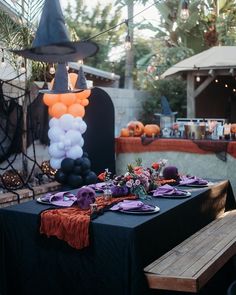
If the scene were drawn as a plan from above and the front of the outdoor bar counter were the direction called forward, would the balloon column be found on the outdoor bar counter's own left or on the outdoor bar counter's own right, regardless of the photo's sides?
on the outdoor bar counter's own right

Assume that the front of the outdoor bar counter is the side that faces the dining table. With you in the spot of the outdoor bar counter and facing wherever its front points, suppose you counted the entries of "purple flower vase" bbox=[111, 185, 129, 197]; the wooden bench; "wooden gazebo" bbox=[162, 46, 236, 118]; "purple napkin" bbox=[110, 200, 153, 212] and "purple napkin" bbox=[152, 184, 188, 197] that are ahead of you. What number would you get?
4

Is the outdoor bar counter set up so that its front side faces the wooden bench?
yes

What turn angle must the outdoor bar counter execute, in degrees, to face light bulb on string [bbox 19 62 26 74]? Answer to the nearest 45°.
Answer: approximately 45° to its right

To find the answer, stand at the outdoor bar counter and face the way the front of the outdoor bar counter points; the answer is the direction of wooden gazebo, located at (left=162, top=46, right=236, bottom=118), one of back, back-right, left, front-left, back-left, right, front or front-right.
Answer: back

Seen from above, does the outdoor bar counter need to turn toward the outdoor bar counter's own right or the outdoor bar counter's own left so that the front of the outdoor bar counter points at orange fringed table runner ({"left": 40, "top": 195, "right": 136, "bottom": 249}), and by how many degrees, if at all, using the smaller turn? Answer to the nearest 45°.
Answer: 0° — it already faces it

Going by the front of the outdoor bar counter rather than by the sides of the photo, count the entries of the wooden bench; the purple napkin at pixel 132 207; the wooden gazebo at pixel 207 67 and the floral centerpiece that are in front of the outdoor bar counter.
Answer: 3

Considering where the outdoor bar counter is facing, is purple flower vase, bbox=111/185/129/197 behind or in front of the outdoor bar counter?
in front

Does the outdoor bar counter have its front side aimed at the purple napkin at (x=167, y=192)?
yes

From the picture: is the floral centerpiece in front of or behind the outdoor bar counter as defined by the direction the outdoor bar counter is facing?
in front

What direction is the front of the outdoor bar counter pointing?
toward the camera
